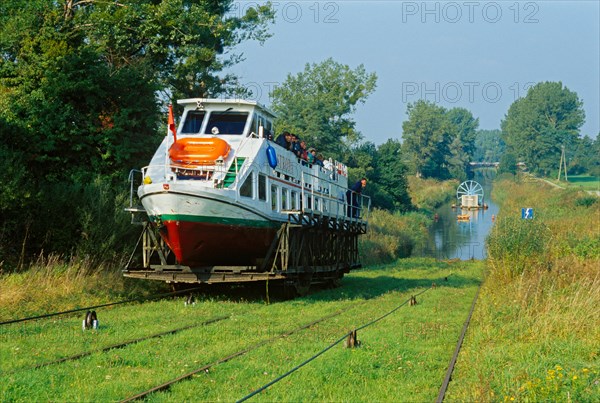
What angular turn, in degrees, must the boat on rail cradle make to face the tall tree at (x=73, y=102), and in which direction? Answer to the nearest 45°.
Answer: approximately 90° to its right

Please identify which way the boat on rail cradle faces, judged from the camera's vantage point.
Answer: facing the viewer and to the left of the viewer
